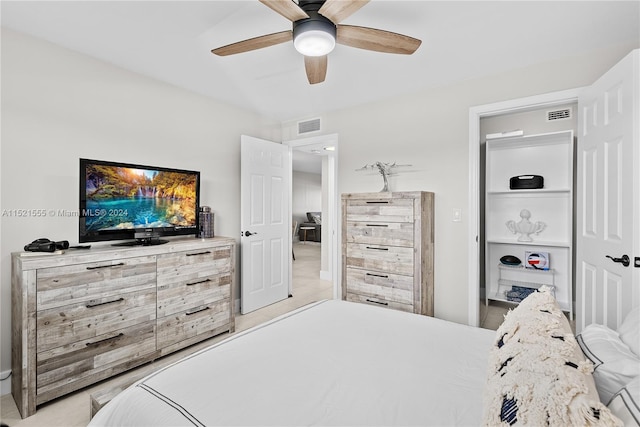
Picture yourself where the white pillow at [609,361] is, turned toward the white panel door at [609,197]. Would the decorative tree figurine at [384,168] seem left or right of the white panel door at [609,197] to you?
left

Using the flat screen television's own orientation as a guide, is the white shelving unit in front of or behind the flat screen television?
in front

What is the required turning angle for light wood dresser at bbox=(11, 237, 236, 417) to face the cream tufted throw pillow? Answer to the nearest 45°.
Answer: approximately 45° to its right

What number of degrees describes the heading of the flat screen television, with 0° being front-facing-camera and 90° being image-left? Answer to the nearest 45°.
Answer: approximately 315°

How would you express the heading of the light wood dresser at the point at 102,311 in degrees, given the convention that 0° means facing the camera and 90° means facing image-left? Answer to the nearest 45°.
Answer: approximately 315°

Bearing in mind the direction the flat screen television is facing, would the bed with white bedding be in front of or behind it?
in front

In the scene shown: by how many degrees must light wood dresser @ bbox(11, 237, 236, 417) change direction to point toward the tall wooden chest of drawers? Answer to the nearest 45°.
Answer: approximately 45° to its left

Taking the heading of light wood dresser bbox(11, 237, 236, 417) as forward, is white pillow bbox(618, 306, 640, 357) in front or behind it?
in front

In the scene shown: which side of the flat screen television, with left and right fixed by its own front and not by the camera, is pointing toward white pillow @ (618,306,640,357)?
front

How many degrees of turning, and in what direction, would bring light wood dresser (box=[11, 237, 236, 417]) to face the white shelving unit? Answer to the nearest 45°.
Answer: approximately 45° to its left
